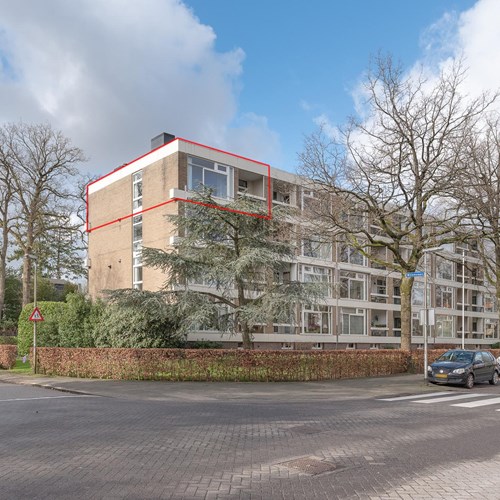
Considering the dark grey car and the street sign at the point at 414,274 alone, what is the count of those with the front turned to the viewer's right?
0

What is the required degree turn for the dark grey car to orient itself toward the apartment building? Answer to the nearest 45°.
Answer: approximately 90° to its right

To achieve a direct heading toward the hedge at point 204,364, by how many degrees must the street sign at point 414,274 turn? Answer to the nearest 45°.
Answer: approximately 45° to its right

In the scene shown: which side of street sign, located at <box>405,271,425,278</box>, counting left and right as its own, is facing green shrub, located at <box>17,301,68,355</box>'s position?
right

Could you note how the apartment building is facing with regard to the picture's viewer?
facing the viewer and to the right of the viewer

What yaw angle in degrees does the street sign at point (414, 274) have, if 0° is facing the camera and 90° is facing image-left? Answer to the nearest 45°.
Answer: approximately 0°

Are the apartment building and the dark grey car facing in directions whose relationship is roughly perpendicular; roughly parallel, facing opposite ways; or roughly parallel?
roughly perpendicular

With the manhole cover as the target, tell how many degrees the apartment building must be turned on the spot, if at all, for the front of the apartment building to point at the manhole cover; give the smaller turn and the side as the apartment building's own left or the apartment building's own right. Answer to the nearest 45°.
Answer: approximately 45° to the apartment building's own right

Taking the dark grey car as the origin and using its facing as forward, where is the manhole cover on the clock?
The manhole cover is roughly at 11 o'clock from the dark grey car.

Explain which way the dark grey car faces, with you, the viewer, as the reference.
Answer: facing the viewer and to the left of the viewer
